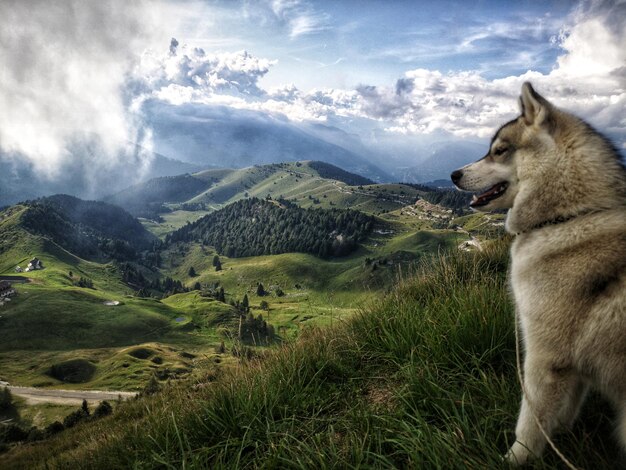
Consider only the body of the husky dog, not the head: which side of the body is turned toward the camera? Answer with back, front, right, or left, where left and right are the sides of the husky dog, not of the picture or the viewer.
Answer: left
